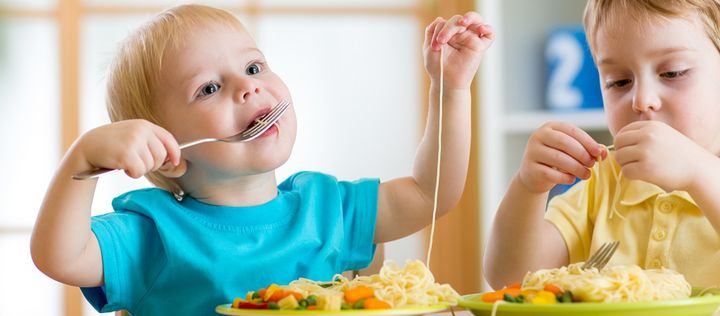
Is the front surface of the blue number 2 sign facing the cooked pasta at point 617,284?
yes

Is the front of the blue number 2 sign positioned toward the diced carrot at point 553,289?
yes

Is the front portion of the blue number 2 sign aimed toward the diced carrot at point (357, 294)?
yes

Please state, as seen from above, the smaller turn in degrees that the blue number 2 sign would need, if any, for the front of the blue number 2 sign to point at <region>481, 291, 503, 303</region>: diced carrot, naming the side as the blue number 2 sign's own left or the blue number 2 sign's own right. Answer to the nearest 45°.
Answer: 0° — it already faces it

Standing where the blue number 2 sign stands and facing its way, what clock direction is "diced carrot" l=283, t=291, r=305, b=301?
The diced carrot is roughly at 12 o'clock from the blue number 2 sign.

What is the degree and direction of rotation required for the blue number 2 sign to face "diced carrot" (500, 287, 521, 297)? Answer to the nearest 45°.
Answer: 0° — it already faces it

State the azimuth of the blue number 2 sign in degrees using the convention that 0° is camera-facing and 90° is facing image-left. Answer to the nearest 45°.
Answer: approximately 0°

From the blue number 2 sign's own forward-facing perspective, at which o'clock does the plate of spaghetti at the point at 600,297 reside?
The plate of spaghetti is roughly at 12 o'clock from the blue number 2 sign.

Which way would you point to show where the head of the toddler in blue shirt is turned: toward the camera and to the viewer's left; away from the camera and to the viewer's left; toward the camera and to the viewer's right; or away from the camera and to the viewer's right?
toward the camera and to the viewer's right

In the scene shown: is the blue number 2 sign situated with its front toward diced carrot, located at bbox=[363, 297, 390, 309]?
yes
